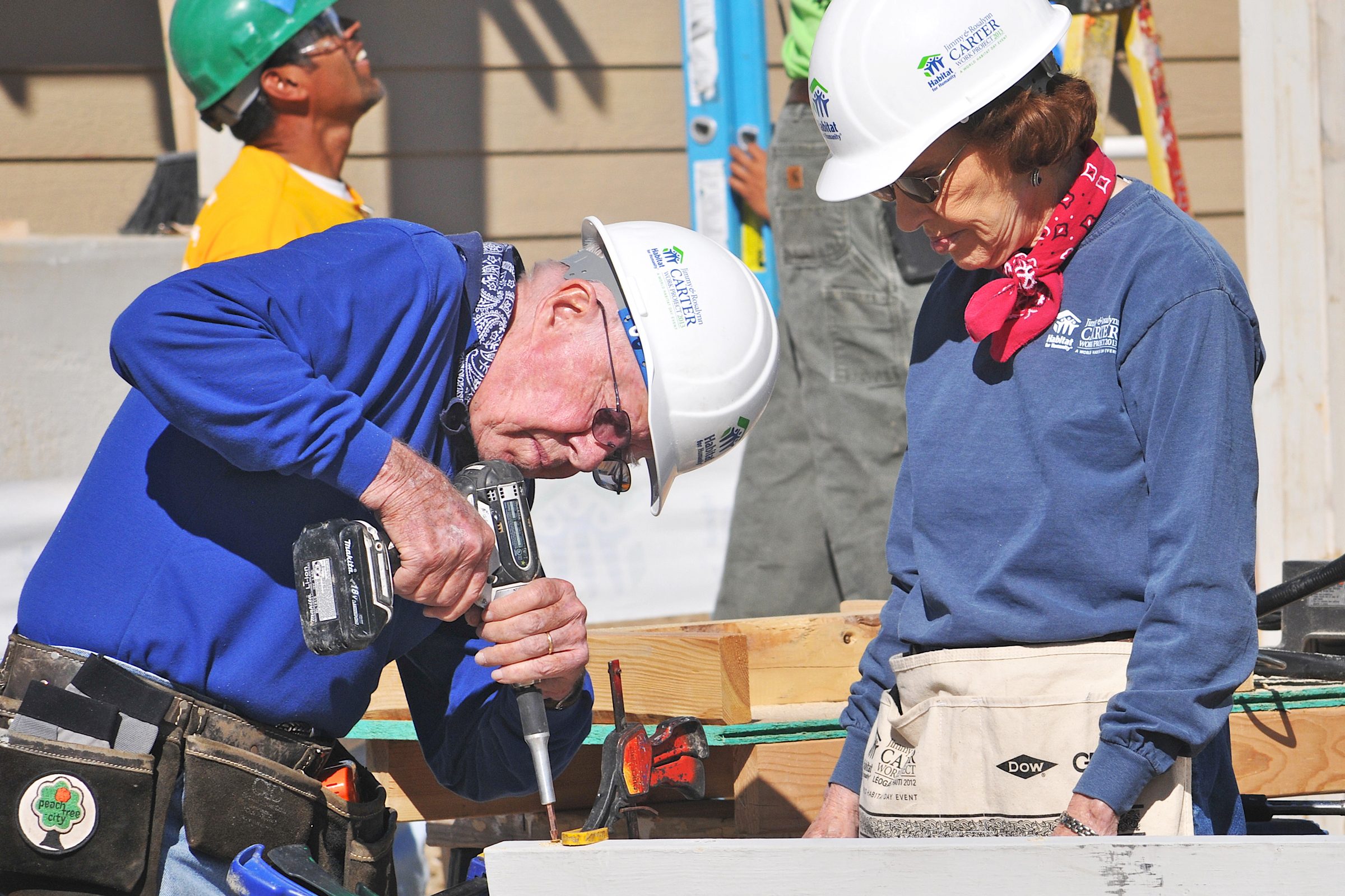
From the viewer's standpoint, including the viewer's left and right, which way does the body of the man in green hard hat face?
facing to the right of the viewer

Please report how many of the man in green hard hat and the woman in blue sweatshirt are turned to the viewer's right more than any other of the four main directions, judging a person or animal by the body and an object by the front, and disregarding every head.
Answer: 1

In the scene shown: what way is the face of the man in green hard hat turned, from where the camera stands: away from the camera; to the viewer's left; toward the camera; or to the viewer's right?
to the viewer's right

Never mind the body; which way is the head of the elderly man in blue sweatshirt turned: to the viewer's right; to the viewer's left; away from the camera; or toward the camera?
to the viewer's right

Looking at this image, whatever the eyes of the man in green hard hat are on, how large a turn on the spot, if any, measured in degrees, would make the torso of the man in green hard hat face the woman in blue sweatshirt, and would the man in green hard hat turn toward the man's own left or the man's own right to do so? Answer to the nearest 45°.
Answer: approximately 90° to the man's own right
